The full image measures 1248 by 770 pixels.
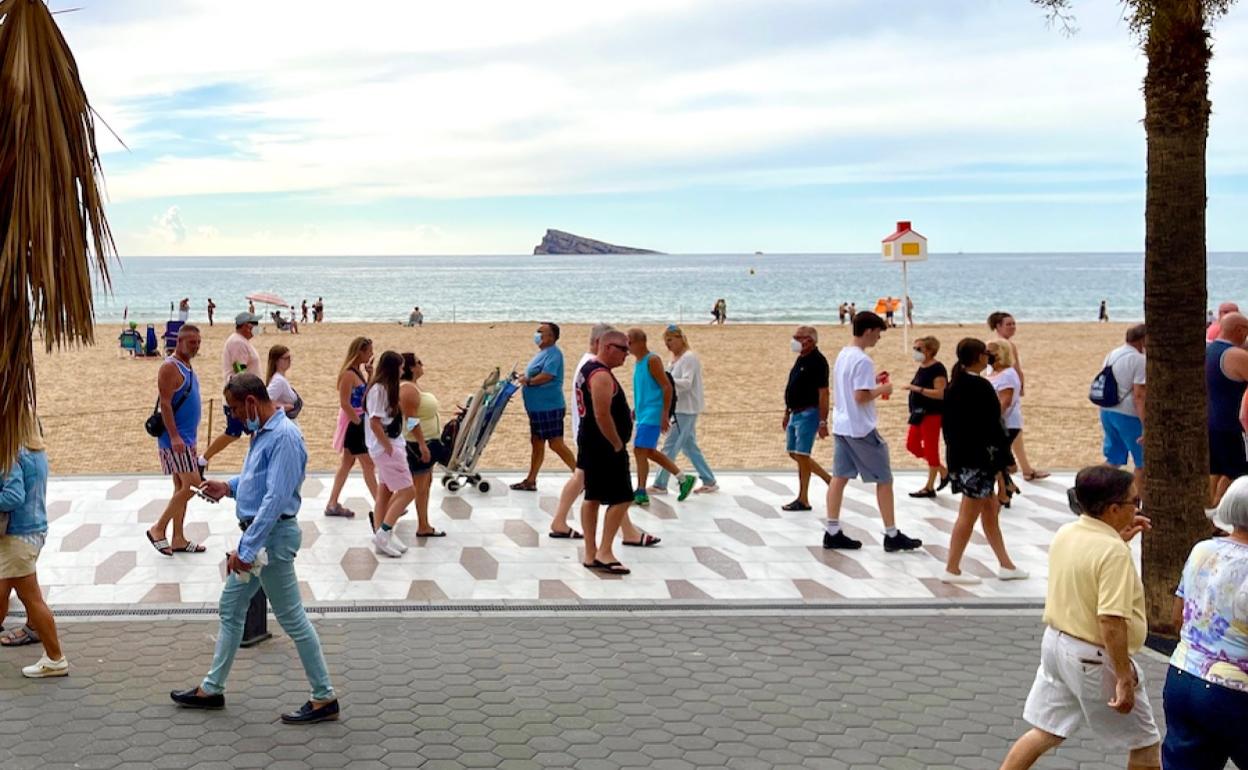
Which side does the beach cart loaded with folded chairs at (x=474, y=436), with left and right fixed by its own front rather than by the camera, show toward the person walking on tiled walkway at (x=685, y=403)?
back

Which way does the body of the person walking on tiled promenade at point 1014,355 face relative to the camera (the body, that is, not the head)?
to the viewer's right

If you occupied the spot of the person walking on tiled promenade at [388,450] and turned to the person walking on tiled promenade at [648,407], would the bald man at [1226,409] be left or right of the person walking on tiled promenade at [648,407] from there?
right

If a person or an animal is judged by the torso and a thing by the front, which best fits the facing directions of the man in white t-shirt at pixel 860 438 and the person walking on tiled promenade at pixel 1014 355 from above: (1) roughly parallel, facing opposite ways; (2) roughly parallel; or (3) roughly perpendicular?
roughly parallel

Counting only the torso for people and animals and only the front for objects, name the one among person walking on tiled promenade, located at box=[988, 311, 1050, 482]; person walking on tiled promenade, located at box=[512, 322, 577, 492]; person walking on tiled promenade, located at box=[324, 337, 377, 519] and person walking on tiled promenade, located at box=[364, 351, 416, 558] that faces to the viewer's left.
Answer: person walking on tiled promenade, located at box=[512, 322, 577, 492]

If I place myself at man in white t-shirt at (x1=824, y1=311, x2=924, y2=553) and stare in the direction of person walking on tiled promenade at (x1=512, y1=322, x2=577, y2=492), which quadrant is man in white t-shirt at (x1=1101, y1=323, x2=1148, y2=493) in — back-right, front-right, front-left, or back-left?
back-right

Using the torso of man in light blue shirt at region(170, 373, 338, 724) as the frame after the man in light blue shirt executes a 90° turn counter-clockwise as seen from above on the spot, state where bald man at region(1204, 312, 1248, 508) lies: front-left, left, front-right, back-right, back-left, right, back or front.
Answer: left

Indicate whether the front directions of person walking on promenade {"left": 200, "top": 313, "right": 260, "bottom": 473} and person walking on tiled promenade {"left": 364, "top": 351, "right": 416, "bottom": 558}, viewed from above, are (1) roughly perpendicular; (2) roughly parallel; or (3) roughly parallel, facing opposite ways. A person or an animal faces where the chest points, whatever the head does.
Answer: roughly parallel

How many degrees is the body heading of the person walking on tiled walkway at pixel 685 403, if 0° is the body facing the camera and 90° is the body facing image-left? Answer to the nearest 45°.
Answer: approximately 90°
